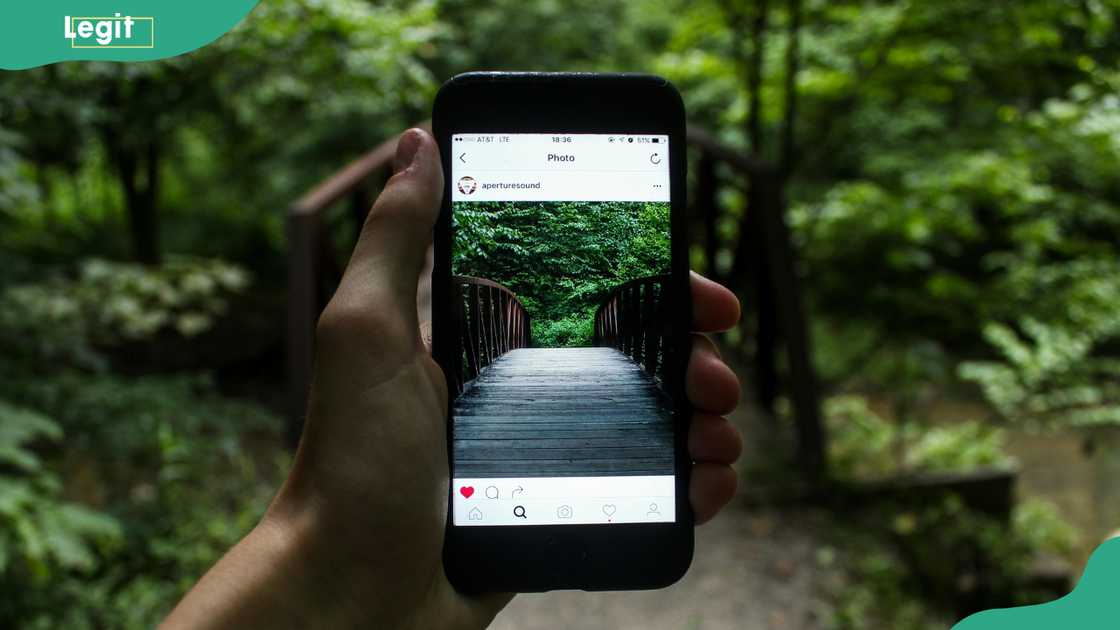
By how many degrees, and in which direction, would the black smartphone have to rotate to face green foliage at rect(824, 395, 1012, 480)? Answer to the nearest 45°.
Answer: approximately 135° to its left

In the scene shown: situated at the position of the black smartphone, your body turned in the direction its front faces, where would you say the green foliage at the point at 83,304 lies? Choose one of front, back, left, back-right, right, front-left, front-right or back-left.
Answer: back-right

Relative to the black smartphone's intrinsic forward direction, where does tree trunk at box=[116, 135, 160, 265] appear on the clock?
The tree trunk is roughly at 5 o'clock from the black smartphone.

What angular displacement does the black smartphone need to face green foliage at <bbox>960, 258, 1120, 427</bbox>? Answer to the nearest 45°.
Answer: approximately 135° to its left

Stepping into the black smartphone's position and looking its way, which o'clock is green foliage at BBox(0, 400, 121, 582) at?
The green foliage is roughly at 4 o'clock from the black smartphone.

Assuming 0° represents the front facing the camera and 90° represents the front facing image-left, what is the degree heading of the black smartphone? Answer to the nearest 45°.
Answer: approximately 0°

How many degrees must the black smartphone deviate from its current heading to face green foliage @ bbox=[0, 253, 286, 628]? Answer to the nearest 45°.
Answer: approximately 135° to its right
